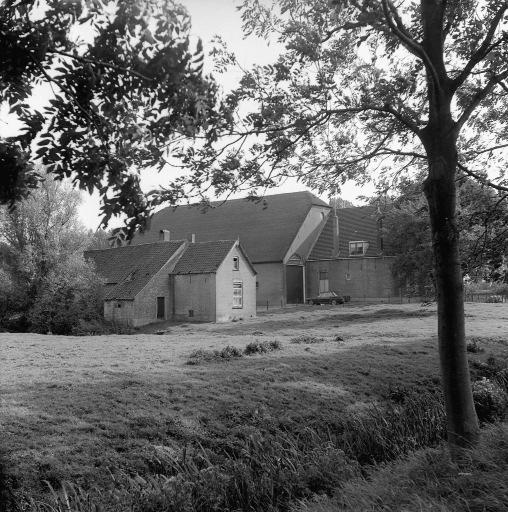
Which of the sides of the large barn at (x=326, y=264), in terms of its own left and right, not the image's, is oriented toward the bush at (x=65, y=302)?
right

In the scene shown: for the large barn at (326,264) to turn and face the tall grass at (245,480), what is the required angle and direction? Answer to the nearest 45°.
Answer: approximately 45° to its right

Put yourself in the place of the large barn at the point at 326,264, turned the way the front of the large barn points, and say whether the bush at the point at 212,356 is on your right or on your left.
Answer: on your right

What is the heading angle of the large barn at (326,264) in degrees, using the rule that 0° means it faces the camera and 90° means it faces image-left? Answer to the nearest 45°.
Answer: approximately 315°

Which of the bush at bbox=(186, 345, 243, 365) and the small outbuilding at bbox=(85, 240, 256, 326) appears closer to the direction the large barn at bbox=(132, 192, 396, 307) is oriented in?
the bush

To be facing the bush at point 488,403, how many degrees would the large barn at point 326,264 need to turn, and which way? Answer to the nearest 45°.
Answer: approximately 45° to its right

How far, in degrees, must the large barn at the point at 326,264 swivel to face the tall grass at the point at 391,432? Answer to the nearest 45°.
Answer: approximately 45° to its right

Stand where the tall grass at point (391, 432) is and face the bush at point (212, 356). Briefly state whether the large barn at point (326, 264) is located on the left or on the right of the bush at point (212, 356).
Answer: right

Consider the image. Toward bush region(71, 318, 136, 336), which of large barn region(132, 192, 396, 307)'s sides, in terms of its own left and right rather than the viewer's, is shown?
right

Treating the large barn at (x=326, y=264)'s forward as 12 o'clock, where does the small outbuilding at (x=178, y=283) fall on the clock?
The small outbuilding is roughly at 3 o'clock from the large barn.
